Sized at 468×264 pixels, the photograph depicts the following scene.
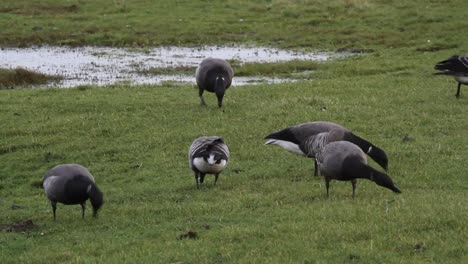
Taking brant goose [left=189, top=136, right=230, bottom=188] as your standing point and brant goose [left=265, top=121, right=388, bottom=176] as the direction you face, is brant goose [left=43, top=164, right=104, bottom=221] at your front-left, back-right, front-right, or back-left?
back-right

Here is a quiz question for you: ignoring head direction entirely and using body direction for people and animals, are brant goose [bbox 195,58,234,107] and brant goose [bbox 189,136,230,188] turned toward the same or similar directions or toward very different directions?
very different directions

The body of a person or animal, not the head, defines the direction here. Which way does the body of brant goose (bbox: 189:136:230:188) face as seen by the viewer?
away from the camera

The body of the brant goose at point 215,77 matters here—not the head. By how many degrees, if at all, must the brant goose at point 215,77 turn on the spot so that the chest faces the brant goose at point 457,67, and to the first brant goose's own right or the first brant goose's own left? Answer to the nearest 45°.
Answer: approximately 90° to the first brant goose's own left

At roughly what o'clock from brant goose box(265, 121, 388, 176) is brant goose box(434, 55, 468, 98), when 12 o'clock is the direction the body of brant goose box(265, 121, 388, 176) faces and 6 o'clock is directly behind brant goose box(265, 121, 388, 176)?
brant goose box(434, 55, 468, 98) is roughly at 10 o'clock from brant goose box(265, 121, 388, 176).

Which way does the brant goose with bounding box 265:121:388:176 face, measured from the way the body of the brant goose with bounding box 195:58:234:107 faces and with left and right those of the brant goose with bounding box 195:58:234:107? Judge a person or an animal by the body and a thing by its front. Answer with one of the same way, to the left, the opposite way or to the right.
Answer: to the left

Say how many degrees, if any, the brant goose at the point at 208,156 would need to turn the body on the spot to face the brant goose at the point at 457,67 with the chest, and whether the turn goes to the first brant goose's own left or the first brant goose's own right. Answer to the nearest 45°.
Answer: approximately 45° to the first brant goose's own right

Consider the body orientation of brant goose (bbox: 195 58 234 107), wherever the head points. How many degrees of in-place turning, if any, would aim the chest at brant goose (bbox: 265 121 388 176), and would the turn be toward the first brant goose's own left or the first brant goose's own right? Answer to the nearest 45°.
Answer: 0° — it already faces it
